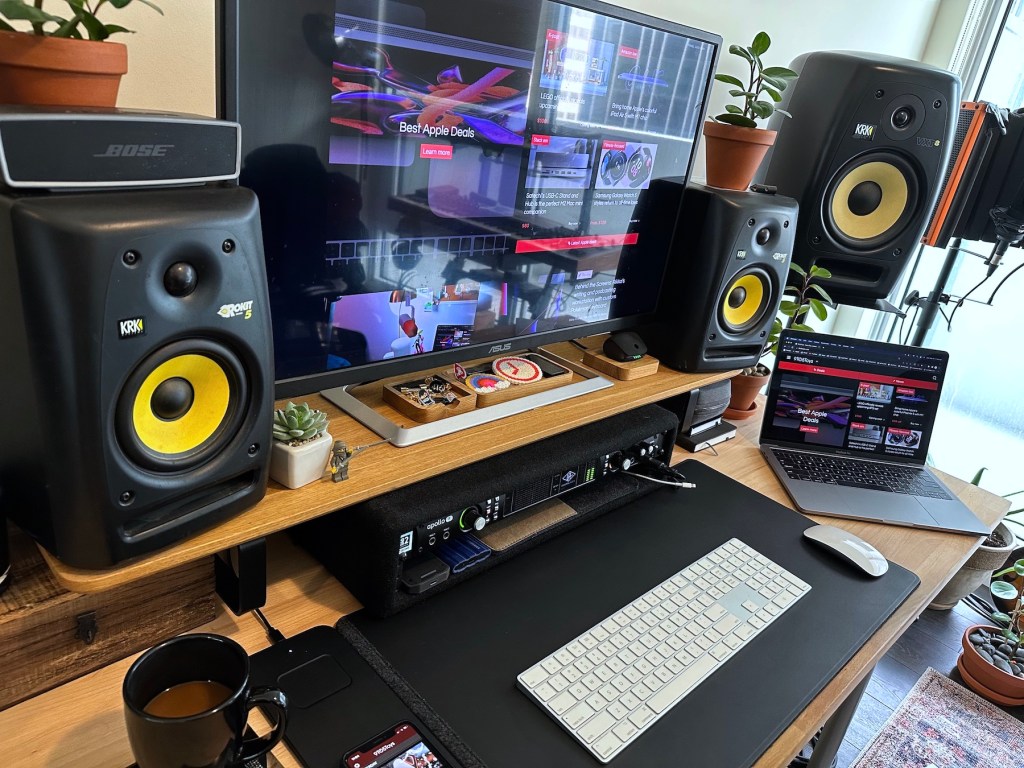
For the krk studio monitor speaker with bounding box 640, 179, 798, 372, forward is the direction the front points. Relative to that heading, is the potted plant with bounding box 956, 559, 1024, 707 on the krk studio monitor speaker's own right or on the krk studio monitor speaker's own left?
on the krk studio monitor speaker's own left

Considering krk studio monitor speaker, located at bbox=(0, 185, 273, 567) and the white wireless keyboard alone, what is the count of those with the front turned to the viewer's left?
0

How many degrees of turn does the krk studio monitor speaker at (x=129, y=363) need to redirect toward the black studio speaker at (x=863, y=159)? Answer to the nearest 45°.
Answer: approximately 45° to its left

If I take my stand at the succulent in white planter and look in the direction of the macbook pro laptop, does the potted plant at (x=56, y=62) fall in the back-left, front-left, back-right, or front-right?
back-left

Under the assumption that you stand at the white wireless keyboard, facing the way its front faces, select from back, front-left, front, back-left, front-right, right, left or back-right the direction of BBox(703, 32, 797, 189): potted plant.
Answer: back-left

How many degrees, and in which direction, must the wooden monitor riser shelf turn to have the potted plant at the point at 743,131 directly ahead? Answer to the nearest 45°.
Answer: approximately 90° to its left

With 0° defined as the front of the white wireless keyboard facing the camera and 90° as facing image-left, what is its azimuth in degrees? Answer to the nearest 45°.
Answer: approximately 315°

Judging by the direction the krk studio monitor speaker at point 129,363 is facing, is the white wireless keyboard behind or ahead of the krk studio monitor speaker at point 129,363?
ahead

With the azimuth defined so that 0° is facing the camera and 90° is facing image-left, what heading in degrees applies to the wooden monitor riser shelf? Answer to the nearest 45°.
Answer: approximately 315°
